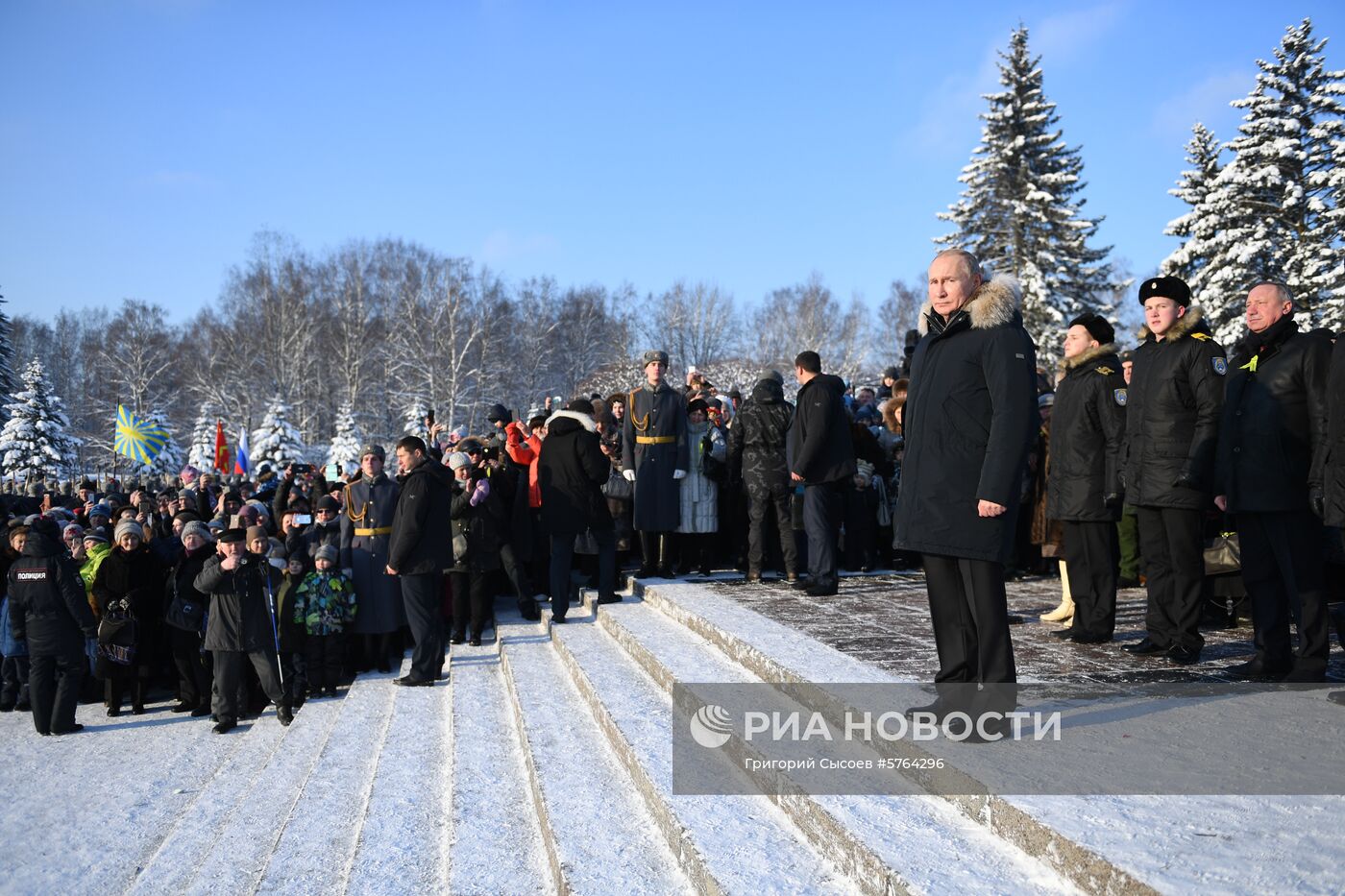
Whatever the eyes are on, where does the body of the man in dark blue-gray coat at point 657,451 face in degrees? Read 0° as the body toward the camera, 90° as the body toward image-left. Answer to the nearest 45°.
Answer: approximately 0°

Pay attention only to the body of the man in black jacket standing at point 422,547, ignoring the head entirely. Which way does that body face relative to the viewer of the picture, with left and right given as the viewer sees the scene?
facing to the left of the viewer

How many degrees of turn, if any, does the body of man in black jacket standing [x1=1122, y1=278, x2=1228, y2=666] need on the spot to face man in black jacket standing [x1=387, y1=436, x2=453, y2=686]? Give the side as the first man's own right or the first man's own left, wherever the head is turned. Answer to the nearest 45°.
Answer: approximately 45° to the first man's own right

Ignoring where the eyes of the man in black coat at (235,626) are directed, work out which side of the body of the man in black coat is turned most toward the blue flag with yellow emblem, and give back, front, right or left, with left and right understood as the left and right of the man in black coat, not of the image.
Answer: back

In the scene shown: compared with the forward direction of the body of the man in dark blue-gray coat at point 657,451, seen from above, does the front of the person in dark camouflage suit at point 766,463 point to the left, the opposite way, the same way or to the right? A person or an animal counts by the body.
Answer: the opposite way

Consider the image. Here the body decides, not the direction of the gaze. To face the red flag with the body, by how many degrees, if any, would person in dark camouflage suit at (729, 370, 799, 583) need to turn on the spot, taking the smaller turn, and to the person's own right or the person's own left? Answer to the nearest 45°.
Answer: approximately 45° to the person's own left

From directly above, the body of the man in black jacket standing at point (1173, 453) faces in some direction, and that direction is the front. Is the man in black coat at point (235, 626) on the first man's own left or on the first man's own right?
on the first man's own right

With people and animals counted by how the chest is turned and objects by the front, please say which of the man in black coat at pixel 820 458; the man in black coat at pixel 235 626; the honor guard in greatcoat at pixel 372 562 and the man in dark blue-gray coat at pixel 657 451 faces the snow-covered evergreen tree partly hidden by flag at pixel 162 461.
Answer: the man in black coat at pixel 820 458

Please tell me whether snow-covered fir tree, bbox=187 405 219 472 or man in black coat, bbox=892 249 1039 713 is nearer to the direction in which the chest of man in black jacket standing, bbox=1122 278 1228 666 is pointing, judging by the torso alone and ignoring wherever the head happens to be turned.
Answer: the man in black coat

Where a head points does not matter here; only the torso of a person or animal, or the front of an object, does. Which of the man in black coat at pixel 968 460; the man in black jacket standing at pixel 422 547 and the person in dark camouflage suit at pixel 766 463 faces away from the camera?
the person in dark camouflage suit at pixel 766 463

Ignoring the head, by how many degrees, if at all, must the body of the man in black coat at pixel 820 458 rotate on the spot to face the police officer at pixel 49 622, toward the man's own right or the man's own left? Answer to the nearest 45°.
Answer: approximately 45° to the man's own left

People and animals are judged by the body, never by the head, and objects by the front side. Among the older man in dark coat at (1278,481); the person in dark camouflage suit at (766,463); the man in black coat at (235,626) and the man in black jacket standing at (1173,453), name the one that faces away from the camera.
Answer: the person in dark camouflage suit at (766,463)

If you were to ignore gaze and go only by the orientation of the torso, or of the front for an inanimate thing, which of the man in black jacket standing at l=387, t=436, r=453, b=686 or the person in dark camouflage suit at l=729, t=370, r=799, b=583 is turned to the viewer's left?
the man in black jacket standing

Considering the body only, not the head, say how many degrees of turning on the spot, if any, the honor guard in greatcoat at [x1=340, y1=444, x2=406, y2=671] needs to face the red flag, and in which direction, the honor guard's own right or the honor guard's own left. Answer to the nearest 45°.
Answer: approximately 180°
